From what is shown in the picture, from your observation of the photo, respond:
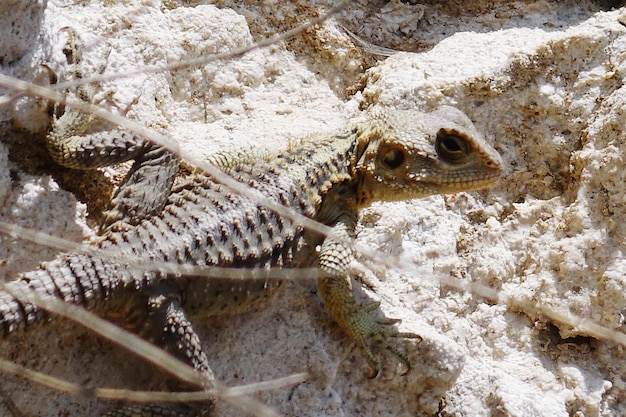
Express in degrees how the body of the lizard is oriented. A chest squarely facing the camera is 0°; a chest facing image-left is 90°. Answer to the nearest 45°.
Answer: approximately 270°
